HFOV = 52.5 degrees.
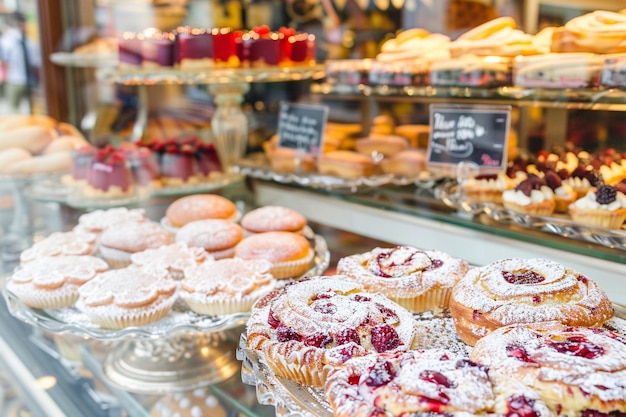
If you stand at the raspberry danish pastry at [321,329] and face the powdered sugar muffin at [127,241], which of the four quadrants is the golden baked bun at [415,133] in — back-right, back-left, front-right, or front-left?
front-right

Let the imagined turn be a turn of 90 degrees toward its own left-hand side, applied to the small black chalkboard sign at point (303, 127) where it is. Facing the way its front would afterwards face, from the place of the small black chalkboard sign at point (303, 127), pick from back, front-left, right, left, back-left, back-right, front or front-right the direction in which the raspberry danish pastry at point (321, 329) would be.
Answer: right

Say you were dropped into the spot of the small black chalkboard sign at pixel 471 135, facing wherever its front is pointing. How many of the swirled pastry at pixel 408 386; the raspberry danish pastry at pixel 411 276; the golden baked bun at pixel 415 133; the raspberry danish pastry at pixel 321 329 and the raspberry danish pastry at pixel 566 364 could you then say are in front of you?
4

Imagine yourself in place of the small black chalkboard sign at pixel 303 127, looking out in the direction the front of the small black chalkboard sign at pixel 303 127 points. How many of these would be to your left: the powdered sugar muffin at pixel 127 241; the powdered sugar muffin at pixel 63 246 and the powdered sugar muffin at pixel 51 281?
0

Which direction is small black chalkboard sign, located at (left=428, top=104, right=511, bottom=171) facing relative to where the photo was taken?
toward the camera

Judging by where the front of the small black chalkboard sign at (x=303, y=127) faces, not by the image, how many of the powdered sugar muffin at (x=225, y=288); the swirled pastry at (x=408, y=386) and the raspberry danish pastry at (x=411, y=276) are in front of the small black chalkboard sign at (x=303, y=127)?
3

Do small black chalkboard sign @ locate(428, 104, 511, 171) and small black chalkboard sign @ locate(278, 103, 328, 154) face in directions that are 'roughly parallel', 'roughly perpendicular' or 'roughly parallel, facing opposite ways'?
roughly parallel

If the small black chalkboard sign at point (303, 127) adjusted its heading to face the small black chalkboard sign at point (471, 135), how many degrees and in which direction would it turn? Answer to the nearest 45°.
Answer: approximately 45° to its left

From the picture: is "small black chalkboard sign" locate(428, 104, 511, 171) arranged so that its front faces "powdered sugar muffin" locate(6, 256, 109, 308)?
no

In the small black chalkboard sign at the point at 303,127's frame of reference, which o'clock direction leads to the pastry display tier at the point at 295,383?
The pastry display tier is roughly at 12 o'clock from the small black chalkboard sign.

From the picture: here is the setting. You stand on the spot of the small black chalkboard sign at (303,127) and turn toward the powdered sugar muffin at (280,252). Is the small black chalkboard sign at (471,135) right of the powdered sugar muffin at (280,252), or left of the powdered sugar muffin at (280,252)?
left

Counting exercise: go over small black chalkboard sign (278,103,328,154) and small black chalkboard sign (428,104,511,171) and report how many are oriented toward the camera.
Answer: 2

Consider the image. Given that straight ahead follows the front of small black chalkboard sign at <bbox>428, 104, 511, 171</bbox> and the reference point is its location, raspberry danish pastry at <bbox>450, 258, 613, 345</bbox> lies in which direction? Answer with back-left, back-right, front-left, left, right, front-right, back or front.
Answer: front

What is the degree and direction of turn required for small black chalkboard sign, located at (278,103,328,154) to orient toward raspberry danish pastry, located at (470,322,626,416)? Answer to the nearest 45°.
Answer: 0° — it already faces it

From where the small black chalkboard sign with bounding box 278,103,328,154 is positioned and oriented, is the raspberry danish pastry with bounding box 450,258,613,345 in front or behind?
in front

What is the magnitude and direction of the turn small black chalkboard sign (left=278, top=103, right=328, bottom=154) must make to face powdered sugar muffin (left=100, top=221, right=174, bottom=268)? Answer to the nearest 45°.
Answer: approximately 45° to its right

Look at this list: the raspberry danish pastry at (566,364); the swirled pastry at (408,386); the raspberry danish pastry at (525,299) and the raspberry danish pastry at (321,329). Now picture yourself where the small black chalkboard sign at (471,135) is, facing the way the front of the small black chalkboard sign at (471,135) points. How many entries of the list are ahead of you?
4

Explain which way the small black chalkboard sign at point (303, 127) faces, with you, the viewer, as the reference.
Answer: facing the viewer

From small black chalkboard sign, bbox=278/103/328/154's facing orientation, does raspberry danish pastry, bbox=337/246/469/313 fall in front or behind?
in front

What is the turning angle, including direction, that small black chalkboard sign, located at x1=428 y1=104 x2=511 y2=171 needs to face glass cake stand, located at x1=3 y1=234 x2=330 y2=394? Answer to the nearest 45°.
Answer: approximately 45° to its right
